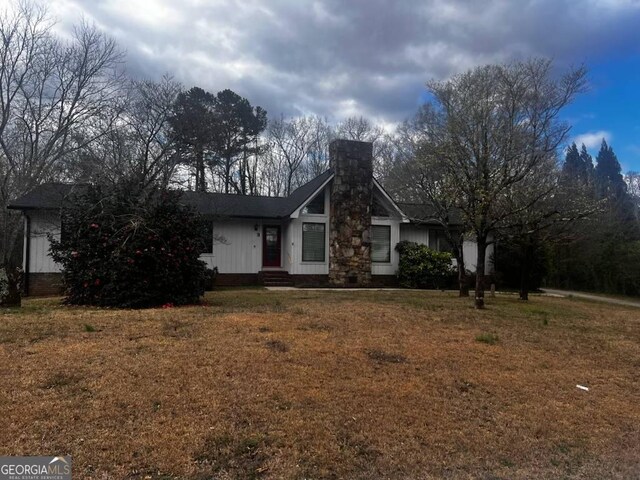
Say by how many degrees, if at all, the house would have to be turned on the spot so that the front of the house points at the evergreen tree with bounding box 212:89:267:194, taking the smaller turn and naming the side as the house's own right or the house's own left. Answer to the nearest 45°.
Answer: approximately 180°

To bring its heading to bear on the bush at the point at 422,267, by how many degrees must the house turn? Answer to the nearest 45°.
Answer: approximately 90° to its left

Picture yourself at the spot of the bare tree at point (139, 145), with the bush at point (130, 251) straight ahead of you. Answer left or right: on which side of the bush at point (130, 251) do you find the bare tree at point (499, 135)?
left

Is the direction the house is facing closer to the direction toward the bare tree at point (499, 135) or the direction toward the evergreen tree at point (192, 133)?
the bare tree

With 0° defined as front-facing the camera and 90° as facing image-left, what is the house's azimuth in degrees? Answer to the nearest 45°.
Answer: approximately 0°

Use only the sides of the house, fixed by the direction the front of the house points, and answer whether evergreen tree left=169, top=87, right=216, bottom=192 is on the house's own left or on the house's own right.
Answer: on the house's own right

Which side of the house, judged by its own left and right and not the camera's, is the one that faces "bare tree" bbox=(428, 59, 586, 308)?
left

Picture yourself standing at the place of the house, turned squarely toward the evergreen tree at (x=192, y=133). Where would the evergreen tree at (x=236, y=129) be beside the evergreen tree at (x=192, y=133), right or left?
right
